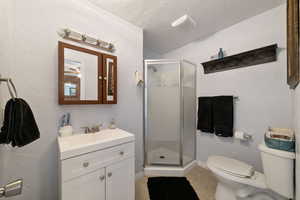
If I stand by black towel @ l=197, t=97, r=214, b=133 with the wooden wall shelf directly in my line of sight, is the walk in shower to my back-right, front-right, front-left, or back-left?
back-right

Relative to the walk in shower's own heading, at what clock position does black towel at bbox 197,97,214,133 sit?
The black towel is roughly at 9 o'clock from the walk in shower.

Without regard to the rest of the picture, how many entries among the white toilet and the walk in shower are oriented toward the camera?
1

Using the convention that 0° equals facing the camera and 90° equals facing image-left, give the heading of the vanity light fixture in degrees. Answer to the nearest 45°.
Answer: approximately 315°

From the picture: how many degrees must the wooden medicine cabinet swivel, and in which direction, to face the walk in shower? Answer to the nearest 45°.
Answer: approximately 45° to its left

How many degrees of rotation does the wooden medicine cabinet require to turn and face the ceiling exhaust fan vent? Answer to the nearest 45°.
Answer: approximately 45° to its left

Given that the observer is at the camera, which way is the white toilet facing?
facing away from the viewer and to the left of the viewer
